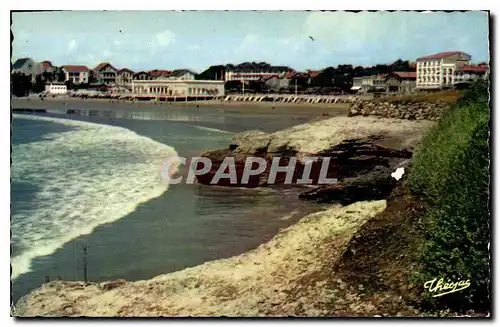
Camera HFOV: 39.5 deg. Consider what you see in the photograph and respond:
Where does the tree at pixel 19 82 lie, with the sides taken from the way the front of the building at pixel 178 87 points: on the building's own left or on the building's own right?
on the building's own right

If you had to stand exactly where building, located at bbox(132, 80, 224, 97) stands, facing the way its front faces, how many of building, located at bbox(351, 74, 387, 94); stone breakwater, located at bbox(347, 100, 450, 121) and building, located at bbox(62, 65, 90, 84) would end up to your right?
1

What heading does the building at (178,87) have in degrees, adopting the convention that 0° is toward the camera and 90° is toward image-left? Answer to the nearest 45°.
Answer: approximately 0°

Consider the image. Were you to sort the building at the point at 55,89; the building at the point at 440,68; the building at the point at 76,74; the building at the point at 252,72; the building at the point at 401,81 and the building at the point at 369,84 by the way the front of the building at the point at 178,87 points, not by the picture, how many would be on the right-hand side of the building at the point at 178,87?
2

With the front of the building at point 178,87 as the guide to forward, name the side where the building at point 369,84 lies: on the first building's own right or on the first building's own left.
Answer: on the first building's own left

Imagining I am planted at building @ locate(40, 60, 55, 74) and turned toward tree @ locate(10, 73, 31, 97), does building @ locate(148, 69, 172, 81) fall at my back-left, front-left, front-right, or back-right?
back-left

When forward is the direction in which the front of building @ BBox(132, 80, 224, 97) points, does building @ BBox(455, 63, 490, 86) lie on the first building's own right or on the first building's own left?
on the first building's own left

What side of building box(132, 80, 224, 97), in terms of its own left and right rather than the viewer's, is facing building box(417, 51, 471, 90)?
left

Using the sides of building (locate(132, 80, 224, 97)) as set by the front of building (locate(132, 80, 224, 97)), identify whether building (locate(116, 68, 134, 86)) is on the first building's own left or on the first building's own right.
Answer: on the first building's own right

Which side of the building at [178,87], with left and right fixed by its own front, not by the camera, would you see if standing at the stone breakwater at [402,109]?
left
